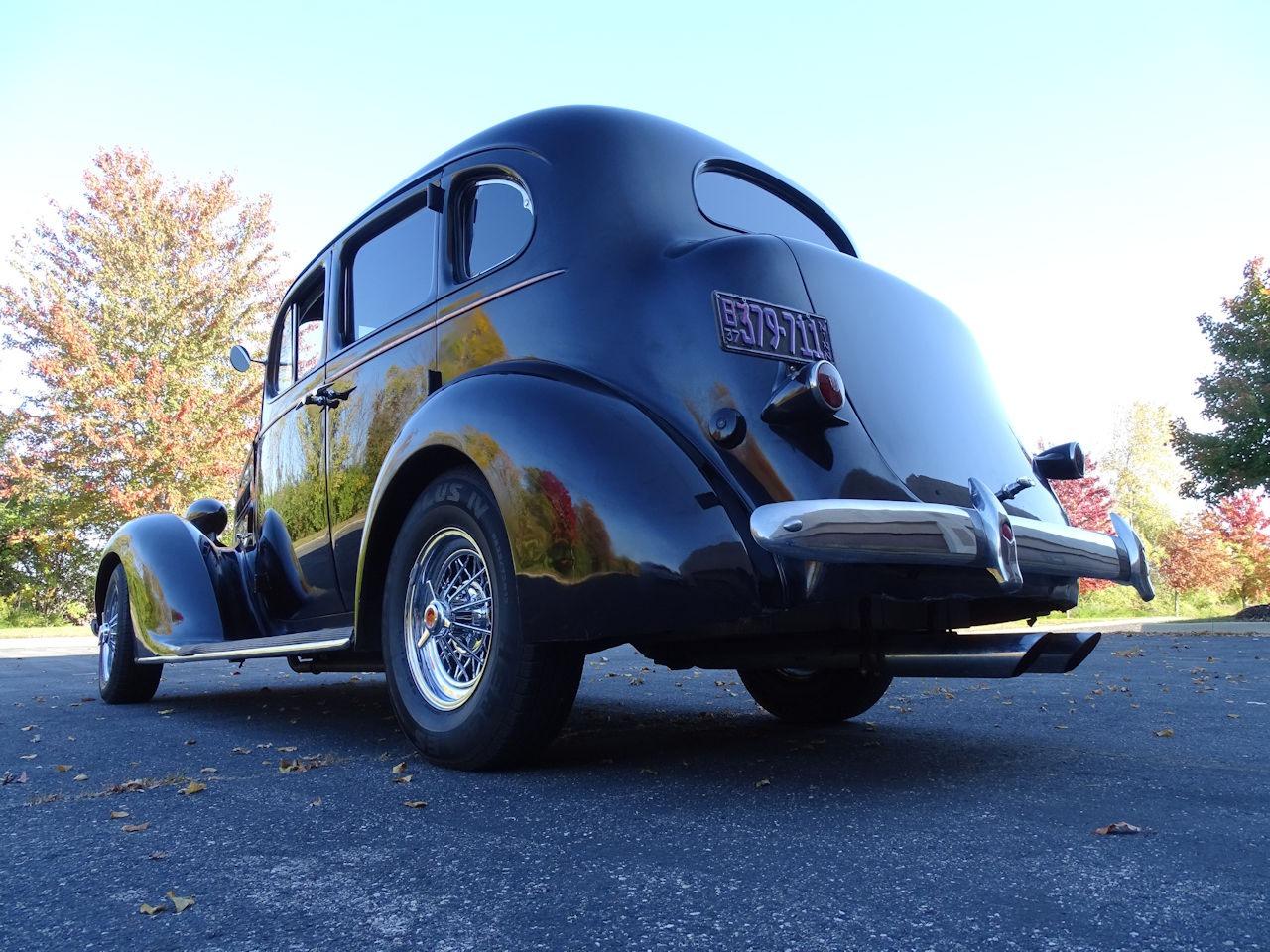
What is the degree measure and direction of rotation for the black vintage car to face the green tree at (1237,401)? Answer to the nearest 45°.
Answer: approximately 90° to its right

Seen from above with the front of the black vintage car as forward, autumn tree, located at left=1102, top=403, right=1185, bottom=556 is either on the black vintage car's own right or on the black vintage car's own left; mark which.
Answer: on the black vintage car's own right

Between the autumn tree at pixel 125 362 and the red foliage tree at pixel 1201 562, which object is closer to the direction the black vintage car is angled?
the autumn tree

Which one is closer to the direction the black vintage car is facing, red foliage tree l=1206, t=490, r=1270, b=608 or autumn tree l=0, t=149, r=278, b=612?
the autumn tree

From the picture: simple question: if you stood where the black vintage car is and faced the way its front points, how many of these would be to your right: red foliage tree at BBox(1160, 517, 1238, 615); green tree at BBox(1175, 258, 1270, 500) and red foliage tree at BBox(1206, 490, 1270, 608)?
3

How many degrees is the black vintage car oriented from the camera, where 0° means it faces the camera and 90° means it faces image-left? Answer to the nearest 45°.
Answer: approximately 135°

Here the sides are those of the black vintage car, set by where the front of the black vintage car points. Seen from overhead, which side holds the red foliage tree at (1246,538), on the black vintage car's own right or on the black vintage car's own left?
on the black vintage car's own right

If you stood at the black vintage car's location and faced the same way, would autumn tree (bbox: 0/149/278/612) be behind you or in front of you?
in front

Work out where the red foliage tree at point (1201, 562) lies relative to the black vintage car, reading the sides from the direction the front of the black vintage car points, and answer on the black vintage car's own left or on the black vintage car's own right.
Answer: on the black vintage car's own right
